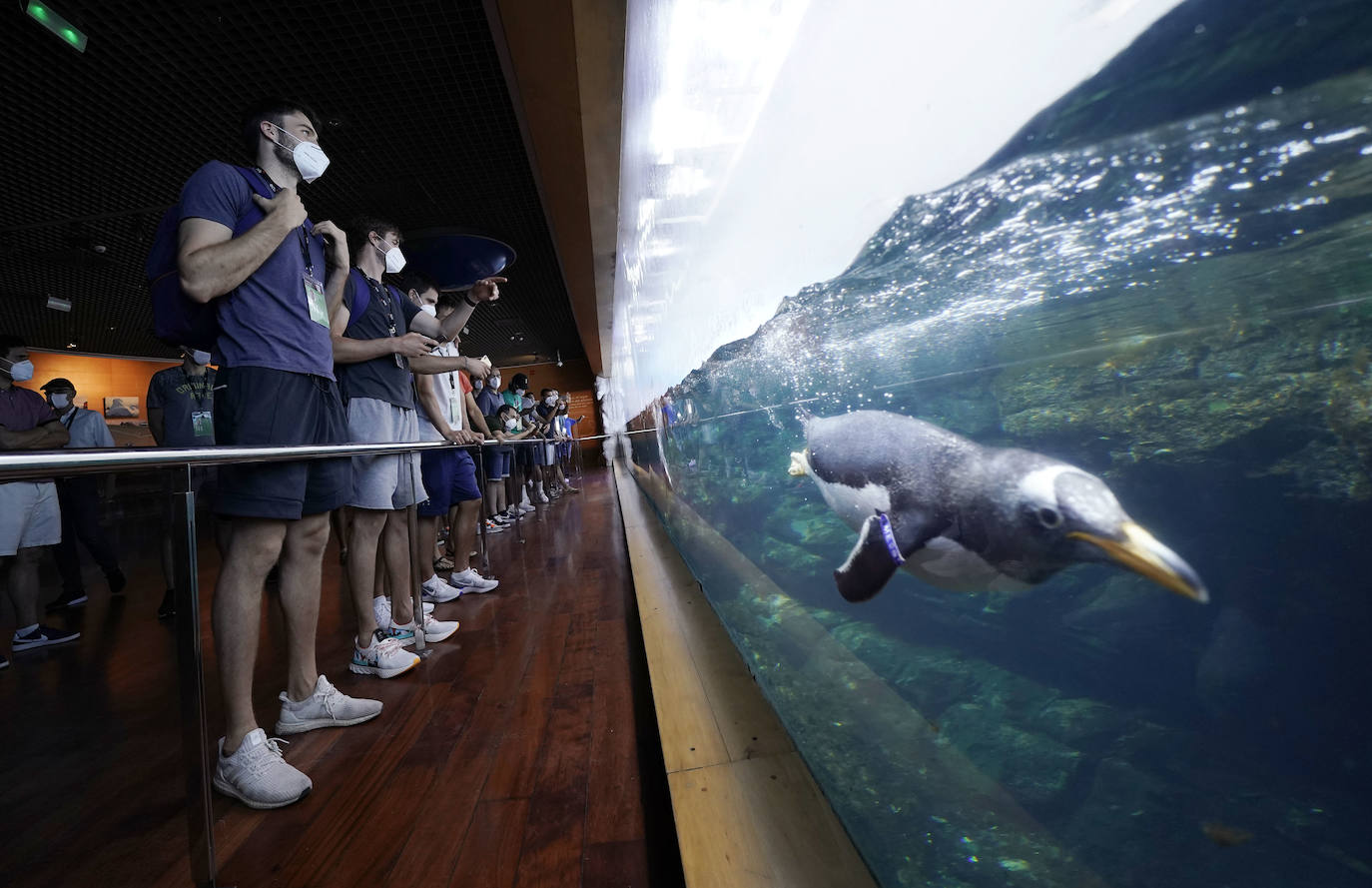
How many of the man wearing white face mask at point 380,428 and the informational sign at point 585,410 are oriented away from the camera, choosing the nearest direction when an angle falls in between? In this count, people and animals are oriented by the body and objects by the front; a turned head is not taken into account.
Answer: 0

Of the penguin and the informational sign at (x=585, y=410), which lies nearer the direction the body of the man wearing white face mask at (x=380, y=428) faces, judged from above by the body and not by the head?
the penguin

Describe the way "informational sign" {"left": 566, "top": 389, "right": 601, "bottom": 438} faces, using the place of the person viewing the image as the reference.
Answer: facing the viewer

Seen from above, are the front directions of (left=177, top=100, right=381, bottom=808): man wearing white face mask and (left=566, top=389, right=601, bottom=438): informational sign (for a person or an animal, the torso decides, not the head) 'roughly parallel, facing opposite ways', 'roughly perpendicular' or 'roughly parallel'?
roughly perpendicular

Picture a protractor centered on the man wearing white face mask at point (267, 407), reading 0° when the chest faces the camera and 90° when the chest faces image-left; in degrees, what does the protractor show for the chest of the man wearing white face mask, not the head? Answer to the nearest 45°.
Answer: approximately 315°

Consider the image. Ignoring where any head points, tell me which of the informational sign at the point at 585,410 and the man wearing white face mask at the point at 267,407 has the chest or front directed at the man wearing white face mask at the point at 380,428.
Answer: the informational sign

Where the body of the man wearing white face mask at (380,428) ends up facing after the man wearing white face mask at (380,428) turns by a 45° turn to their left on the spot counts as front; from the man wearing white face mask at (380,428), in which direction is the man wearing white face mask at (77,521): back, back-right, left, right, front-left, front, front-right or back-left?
back-left

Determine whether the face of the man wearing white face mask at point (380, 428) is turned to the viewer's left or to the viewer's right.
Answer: to the viewer's right

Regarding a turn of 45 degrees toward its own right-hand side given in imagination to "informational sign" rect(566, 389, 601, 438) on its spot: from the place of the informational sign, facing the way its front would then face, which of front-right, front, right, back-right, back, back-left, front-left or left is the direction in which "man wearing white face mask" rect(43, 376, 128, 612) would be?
front-left

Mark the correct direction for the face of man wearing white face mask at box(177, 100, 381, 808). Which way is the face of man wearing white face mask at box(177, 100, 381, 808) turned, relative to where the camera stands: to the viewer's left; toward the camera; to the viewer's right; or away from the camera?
to the viewer's right

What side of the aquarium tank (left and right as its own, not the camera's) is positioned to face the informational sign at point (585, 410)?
right

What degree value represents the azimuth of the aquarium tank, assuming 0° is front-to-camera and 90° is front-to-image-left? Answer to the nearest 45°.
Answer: approximately 45°

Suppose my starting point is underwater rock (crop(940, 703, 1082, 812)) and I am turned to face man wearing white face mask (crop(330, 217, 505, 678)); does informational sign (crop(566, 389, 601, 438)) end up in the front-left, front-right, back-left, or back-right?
front-right
